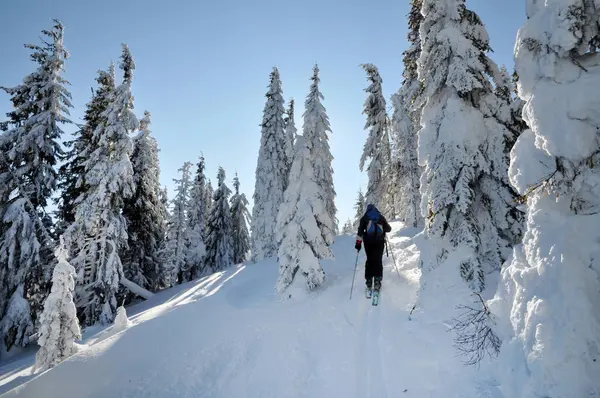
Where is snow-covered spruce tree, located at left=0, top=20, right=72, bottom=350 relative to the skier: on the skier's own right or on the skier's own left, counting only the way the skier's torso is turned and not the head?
on the skier's own left

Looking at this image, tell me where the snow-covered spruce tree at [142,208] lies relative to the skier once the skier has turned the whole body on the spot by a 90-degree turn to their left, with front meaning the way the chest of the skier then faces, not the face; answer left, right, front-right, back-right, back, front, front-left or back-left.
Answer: front-right

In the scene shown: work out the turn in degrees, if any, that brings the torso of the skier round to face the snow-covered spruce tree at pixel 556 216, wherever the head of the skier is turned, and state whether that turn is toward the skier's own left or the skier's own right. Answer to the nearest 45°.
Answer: approximately 180°

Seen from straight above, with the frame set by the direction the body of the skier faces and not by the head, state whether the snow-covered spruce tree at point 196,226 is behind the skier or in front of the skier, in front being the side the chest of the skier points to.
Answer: in front

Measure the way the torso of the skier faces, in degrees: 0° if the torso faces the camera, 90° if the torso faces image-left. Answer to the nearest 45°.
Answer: approximately 180°

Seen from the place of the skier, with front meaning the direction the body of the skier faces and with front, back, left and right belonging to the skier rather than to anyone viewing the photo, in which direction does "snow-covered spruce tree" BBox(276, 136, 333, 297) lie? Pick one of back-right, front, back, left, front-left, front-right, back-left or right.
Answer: front-left

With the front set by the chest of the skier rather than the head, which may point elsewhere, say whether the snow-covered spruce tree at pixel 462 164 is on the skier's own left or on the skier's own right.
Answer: on the skier's own right

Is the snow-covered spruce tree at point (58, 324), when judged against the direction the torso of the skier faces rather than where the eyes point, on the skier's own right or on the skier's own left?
on the skier's own left

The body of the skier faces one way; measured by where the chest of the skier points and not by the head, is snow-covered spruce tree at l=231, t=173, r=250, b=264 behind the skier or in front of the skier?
in front

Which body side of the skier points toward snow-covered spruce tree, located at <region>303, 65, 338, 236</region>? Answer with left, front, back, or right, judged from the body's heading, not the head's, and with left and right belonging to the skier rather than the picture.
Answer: front
